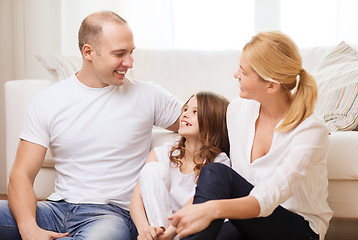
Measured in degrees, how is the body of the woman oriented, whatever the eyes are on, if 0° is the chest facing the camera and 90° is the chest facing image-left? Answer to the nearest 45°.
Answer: approximately 45°

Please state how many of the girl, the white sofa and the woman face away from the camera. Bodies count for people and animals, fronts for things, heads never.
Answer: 0

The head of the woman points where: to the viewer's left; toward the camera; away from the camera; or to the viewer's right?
to the viewer's left

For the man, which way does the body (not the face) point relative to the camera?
toward the camera

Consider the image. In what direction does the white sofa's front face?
toward the camera

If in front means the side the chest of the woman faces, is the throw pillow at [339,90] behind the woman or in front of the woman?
behind

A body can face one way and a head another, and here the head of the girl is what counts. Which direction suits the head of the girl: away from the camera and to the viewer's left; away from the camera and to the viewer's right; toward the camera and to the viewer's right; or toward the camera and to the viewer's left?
toward the camera and to the viewer's left
